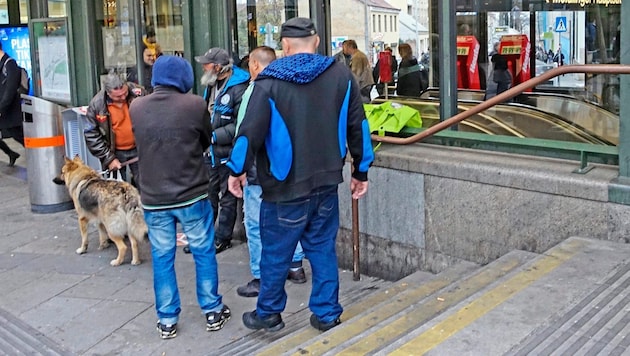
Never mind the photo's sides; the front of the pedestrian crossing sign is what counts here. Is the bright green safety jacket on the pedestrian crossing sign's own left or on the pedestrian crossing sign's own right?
on the pedestrian crossing sign's own right

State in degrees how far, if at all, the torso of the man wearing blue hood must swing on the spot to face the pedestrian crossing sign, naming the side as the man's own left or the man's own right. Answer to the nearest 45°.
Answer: approximately 45° to the man's own right

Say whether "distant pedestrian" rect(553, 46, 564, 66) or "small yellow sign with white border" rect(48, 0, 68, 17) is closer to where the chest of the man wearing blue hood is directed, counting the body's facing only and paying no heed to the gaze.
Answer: the small yellow sign with white border

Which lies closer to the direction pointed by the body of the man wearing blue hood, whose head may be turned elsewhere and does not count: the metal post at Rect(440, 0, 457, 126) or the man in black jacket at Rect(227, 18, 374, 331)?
the metal post

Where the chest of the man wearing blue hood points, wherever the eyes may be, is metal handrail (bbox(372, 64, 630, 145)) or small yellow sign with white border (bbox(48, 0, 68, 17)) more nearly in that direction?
the small yellow sign with white border

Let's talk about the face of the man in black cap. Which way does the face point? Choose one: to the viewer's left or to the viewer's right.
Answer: to the viewer's left

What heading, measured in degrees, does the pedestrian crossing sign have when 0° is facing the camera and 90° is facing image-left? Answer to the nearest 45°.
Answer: approximately 0°

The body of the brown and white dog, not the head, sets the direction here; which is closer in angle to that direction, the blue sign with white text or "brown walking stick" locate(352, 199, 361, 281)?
the blue sign with white text

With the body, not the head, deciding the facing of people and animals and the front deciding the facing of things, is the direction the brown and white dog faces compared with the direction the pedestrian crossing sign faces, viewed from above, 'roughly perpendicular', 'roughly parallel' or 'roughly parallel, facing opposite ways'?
roughly perpendicular

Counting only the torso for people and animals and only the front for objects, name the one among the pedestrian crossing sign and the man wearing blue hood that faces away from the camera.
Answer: the man wearing blue hood

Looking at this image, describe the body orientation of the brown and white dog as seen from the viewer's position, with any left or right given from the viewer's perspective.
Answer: facing away from the viewer and to the left of the viewer

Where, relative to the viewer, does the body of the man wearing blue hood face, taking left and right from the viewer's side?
facing away from the viewer
